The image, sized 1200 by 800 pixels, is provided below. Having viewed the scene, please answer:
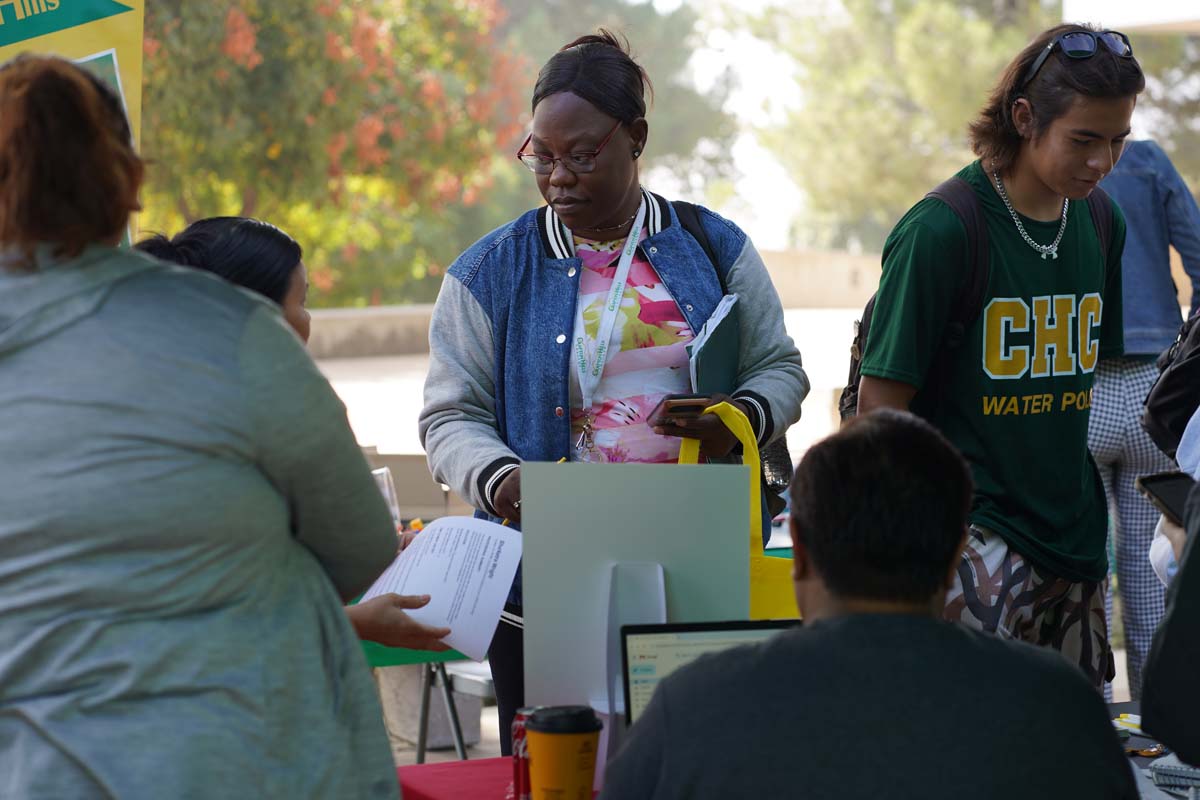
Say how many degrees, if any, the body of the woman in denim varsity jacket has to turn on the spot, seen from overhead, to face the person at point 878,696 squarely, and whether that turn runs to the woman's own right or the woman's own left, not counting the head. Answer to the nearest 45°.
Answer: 0° — they already face them

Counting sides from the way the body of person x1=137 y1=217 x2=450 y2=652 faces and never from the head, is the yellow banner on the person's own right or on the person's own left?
on the person's own left

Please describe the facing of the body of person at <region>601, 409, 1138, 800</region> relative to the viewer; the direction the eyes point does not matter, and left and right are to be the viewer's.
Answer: facing away from the viewer

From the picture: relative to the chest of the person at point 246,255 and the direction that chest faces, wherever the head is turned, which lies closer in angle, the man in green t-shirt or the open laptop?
the man in green t-shirt

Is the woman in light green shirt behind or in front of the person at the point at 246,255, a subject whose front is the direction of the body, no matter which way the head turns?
behind

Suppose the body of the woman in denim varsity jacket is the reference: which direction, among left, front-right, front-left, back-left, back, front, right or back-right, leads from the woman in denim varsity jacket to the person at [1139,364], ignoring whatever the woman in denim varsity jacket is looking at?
back-left

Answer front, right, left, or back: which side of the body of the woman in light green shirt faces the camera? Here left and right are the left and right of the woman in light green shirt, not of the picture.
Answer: back

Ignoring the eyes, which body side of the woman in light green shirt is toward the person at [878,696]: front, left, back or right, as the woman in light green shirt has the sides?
right
